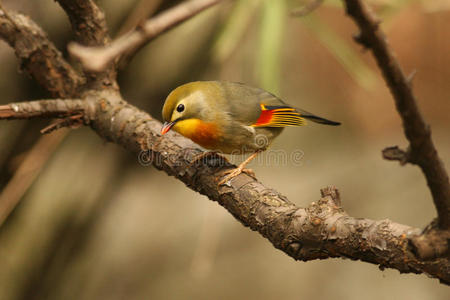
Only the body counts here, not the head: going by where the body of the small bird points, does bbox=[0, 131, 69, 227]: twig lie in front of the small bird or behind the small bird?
in front

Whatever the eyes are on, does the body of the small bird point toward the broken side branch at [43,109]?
yes

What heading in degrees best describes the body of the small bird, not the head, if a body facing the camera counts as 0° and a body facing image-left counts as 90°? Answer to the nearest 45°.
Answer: approximately 90°

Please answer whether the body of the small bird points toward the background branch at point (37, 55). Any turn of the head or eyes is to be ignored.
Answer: yes
